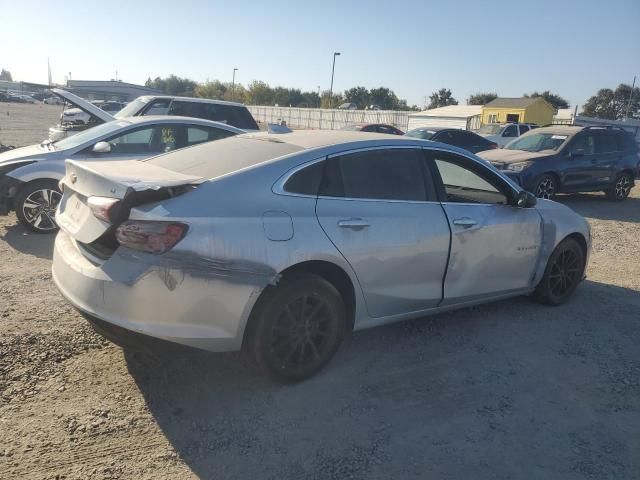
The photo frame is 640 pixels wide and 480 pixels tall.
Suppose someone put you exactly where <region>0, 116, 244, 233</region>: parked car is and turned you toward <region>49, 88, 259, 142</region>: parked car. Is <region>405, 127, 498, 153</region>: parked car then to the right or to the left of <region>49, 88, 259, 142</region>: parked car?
right

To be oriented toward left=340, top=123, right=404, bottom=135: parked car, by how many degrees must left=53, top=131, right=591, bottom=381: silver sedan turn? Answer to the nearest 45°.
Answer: approximately 45° to its left

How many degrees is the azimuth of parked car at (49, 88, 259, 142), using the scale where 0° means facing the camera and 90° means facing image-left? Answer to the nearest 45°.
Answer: approximately 90°

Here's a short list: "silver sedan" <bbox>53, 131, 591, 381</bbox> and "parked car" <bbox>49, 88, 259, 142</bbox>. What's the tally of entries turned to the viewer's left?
1

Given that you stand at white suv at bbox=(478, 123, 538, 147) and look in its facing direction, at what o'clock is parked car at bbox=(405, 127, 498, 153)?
The parked car is roughly at 11 o'clock from the white suv.

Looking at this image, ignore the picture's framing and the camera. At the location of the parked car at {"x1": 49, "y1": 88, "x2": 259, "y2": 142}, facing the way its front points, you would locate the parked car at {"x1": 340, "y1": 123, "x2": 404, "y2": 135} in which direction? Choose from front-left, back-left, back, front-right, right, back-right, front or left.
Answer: back-right

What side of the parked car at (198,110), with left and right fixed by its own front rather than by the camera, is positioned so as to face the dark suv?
back

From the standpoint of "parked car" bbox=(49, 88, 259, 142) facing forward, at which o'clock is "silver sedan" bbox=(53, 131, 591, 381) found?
The silver sedan is roughly at 9 o'clock from the parked car.

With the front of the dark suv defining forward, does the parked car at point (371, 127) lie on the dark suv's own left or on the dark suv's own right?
on the dark suv's own right

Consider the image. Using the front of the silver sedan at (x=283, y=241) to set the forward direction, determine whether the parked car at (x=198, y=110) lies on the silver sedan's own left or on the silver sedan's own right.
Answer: on the silver sedan's own left

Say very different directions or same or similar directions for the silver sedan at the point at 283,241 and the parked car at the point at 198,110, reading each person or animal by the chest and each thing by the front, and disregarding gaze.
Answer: very different directions

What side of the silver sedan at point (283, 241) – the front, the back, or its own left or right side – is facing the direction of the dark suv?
front

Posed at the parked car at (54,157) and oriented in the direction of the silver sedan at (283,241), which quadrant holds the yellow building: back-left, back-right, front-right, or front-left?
back-left

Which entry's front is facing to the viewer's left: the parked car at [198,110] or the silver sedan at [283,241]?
the parked car

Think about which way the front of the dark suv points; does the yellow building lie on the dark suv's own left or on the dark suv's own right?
on the dark suv's own right

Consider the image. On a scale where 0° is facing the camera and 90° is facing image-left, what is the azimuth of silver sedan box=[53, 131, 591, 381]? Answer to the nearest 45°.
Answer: approximately 225°
